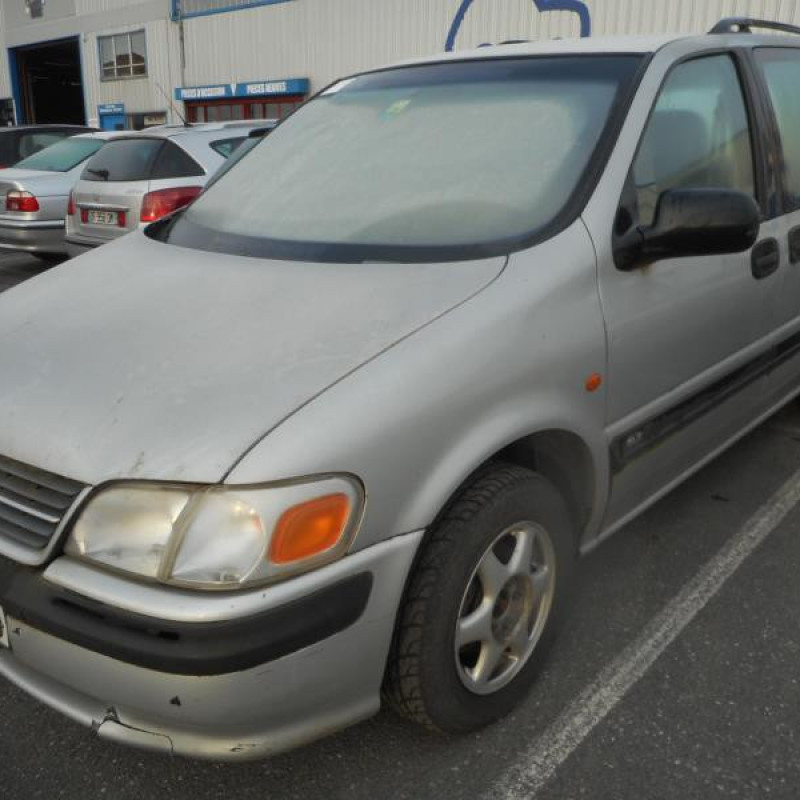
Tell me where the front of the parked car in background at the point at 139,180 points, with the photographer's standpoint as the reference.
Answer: facing away from the viewer and to the right of the viewer

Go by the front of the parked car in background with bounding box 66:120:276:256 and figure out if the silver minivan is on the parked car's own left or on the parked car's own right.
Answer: on the parked car's own right

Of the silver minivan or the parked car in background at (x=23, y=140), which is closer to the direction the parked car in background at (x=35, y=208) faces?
the parked car in background

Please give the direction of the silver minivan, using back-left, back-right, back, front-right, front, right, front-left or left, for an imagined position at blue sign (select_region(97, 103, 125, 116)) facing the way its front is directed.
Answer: front

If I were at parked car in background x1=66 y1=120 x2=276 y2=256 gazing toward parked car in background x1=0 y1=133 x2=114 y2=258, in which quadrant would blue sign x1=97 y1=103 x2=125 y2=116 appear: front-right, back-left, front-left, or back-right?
front-right

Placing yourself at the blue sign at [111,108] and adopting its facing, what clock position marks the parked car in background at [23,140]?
The parked car in background is roughly at 12 o'clock from the blue sign.

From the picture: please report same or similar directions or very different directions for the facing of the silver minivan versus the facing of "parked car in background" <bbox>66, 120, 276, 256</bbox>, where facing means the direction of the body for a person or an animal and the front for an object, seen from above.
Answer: very different directions

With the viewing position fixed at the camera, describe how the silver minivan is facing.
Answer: facing the viewer and to the left of the viewer

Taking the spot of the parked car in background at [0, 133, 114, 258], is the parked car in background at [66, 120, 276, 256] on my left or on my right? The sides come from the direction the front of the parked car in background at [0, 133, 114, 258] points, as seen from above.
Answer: on my right

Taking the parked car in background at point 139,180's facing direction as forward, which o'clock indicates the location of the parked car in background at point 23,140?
the parked car in background at point 23,140 is roughly at 10 o'clock from the parked car in background at point 139,180.

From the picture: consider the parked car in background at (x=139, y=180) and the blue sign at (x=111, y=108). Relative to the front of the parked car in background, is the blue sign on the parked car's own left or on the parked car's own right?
on the parked car's own left

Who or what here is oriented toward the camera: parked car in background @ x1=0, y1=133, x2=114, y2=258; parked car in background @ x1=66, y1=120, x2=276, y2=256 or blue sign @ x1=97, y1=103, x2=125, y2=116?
the blue sign

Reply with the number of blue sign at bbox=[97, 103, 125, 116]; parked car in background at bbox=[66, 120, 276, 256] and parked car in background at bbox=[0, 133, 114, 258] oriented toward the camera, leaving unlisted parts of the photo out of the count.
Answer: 1

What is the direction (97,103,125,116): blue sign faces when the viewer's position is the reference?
facing the viewer
